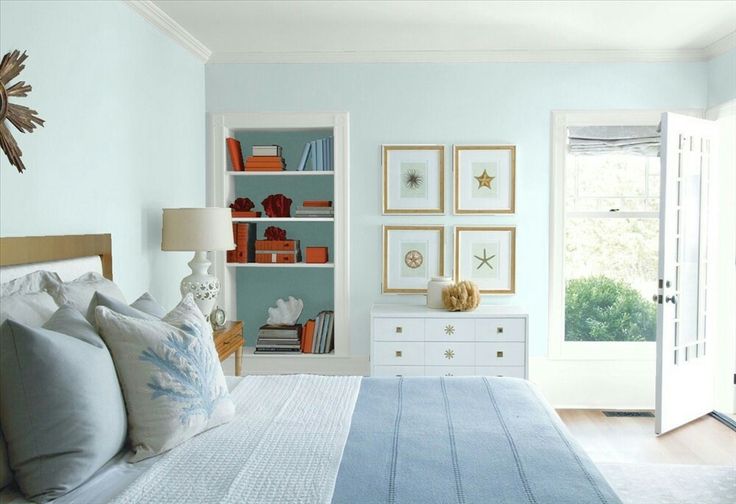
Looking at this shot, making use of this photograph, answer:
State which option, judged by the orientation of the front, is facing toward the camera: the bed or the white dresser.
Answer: the white dresser

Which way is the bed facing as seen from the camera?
to the viewer's right

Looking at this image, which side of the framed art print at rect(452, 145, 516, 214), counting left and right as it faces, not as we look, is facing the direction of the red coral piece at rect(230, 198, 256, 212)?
right

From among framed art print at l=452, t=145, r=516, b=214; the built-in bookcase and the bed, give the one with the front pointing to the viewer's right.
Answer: the bed

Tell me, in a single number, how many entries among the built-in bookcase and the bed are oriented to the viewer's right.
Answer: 1

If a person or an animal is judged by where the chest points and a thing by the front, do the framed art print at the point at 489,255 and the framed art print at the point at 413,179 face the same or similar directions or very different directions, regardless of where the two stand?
same or similar directions

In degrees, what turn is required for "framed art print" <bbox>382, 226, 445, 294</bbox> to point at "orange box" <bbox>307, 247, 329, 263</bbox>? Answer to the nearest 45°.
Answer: approximately 90° to its right

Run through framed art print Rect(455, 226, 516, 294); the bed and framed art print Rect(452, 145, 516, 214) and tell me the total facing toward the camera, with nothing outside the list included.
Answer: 2

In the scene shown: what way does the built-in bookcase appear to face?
toward the camera

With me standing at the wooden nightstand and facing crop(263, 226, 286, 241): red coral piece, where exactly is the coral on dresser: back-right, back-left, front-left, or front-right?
front-right

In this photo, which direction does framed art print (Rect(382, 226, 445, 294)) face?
toward the camera

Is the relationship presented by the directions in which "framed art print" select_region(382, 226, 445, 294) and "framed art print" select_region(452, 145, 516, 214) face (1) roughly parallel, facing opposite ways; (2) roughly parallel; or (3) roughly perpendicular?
roughly parallel

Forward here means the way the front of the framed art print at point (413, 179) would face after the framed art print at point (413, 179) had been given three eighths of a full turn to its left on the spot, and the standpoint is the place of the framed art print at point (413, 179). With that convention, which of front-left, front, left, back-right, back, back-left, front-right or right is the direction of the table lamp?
back

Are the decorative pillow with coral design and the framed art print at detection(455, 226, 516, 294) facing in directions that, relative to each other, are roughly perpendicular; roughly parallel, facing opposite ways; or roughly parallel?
roughly perpendicular
